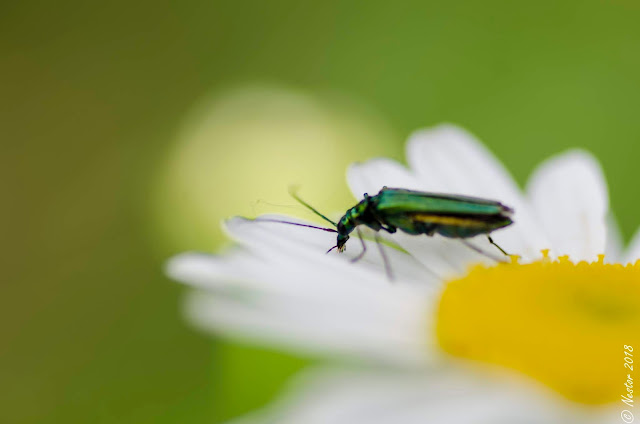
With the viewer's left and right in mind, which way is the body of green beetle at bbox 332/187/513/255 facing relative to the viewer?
facing to the left of the viewer
